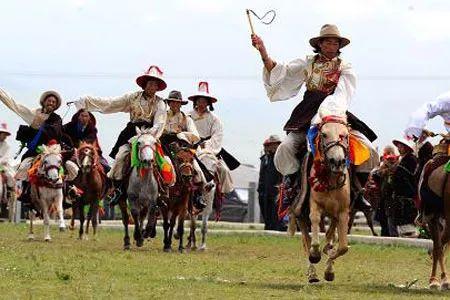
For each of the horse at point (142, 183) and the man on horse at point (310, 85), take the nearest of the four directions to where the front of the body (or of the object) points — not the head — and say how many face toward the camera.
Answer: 2

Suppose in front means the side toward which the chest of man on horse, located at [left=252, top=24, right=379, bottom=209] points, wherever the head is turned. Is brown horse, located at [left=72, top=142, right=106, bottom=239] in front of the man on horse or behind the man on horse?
behind
